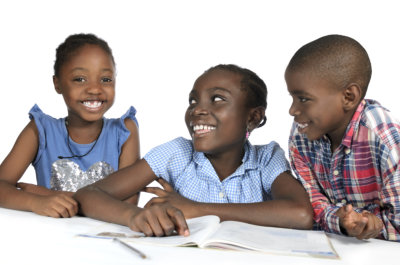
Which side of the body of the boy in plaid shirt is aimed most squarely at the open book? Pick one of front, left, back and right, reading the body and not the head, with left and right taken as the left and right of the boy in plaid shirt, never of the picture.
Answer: front

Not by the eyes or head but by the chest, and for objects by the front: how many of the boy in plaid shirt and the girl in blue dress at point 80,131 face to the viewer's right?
0

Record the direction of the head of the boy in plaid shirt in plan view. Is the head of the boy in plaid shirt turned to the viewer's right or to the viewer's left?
to the viewer's left

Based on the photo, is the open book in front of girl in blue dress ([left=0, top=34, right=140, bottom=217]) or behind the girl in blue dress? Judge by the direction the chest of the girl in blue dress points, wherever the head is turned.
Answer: in front

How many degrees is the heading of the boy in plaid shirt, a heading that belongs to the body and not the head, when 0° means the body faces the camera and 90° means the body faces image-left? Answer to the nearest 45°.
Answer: approximately 45°

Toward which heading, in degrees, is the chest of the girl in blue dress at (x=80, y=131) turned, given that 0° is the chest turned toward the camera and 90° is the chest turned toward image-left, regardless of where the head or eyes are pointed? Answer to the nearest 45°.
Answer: approximately 0°

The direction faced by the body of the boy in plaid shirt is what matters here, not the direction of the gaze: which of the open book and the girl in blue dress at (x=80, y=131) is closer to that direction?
the open book

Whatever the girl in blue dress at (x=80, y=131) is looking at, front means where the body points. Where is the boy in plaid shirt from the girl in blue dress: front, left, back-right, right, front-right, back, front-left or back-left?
front-left

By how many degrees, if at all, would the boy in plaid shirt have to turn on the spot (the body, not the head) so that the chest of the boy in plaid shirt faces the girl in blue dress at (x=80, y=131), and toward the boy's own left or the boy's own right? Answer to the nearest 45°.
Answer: approximately 45° to the boy's own right
